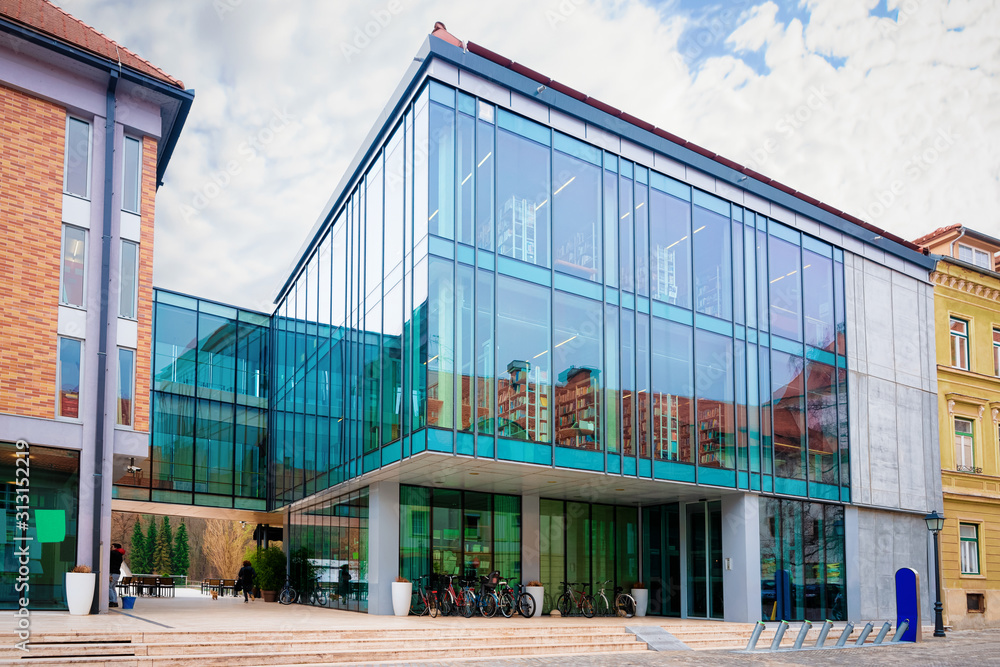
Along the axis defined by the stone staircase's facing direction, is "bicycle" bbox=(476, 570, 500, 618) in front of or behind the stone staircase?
behind

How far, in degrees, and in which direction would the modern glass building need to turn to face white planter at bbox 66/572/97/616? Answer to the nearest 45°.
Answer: approximately 90° to its right

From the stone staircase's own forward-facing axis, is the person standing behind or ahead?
behind

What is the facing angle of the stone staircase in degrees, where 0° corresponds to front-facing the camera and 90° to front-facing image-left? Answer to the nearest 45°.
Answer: approximately 0°
